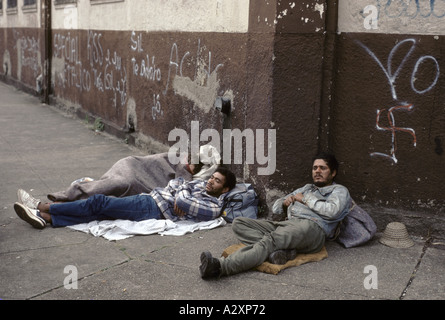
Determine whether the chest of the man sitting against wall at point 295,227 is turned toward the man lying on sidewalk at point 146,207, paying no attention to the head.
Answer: no

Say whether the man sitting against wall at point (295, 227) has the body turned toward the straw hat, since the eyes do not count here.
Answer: no

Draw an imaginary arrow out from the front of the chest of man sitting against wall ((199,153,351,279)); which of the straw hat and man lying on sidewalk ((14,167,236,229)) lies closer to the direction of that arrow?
the man lying on sidewalk

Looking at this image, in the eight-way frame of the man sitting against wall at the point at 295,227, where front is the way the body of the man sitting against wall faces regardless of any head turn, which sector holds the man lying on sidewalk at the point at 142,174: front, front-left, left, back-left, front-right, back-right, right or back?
right

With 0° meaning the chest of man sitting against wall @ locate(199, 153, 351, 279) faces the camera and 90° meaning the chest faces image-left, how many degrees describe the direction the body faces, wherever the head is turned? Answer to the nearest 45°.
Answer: approximately 45°

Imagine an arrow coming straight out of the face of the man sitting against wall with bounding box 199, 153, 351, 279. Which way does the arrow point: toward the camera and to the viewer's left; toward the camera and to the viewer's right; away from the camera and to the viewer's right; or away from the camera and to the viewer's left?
toward the camera and to the viewer's left

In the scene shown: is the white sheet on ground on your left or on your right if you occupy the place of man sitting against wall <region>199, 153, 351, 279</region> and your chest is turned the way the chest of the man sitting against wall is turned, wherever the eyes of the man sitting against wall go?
on your right
